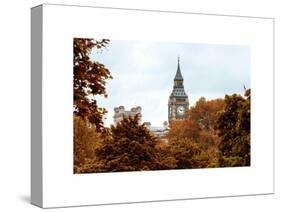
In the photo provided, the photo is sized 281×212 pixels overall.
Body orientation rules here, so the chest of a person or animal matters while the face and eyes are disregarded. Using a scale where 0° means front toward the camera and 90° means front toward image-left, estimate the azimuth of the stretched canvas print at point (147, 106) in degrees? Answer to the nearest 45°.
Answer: approximately 315°
